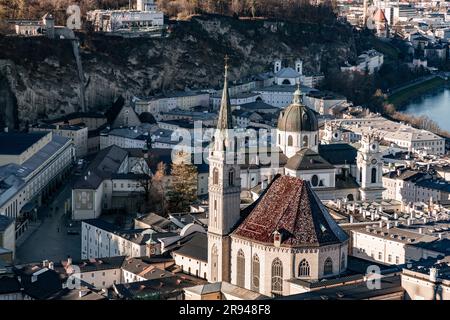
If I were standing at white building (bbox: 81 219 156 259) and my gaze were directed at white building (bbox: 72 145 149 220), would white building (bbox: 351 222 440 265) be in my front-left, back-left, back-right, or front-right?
back-right

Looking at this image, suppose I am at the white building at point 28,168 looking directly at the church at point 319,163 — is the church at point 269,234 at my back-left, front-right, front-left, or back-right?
front-right

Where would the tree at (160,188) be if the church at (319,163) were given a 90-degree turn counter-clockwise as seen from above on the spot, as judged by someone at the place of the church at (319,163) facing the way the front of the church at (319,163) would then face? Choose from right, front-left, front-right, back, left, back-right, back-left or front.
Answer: front-left

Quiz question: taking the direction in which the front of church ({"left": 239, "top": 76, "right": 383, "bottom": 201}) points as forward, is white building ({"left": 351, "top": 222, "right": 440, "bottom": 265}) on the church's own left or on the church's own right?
on the church's own right

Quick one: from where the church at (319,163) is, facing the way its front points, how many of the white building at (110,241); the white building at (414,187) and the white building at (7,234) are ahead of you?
1

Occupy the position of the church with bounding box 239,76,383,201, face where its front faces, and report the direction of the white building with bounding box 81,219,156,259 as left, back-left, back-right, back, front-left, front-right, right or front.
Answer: back

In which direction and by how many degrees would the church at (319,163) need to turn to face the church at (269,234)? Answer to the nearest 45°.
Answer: approximately 135° to its right

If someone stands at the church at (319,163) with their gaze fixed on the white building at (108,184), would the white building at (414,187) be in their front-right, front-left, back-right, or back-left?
back-right

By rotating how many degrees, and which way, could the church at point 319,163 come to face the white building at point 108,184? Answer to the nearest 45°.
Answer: approximately 135° to its left

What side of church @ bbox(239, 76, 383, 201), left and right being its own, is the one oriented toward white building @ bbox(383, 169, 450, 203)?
front
